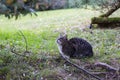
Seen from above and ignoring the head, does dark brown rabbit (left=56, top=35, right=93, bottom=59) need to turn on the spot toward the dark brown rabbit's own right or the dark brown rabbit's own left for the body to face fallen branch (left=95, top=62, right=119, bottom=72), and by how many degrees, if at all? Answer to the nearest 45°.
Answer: approximately 135° to the dark brown rabbit's own left

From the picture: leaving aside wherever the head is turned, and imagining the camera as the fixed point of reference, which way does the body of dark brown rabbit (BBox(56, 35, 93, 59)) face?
to the viewer's left

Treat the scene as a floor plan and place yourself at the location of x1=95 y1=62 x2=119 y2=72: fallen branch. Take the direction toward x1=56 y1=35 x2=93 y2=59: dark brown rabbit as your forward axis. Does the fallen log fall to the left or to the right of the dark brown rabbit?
right

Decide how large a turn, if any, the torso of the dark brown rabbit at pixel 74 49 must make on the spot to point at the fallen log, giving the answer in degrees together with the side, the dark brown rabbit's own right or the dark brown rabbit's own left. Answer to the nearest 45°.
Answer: approximately 90° to the dark brown rabbit's own right
